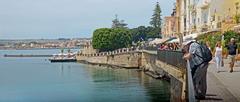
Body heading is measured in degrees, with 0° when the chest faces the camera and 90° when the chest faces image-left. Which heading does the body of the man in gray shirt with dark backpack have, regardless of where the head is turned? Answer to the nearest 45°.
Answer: approximately 90°
